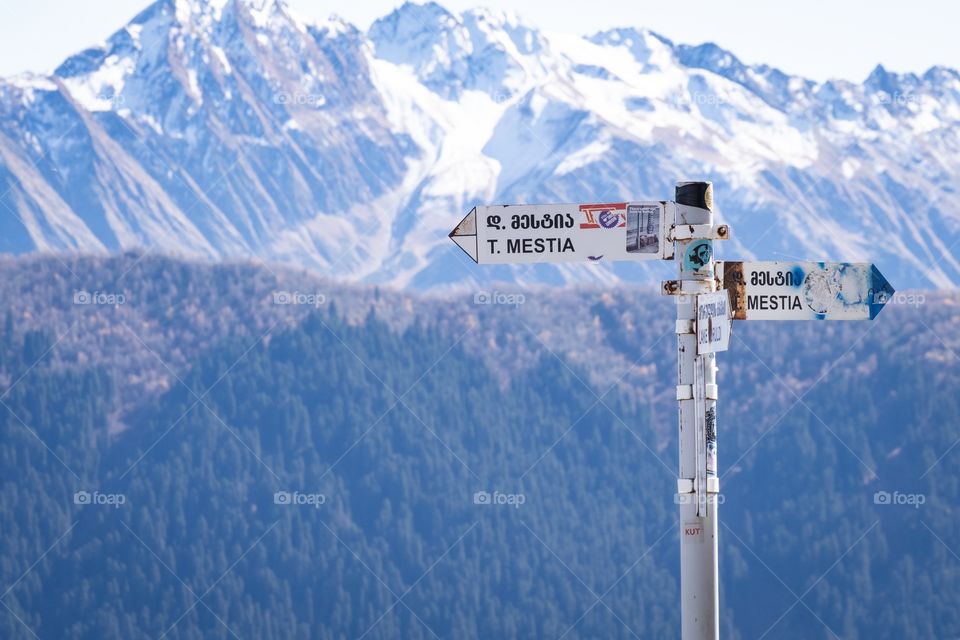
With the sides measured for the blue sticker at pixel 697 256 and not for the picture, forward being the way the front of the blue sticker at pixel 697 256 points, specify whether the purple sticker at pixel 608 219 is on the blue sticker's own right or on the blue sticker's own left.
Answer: on the blue sticker's own right

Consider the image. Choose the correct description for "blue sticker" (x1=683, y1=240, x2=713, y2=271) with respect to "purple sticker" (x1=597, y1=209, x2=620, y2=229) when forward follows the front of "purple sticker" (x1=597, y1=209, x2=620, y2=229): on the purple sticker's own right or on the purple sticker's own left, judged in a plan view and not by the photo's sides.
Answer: on the purple sticker's own left

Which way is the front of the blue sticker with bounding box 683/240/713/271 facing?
toward the camera

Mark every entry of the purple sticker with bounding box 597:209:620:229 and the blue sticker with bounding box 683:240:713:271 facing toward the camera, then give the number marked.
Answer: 2
